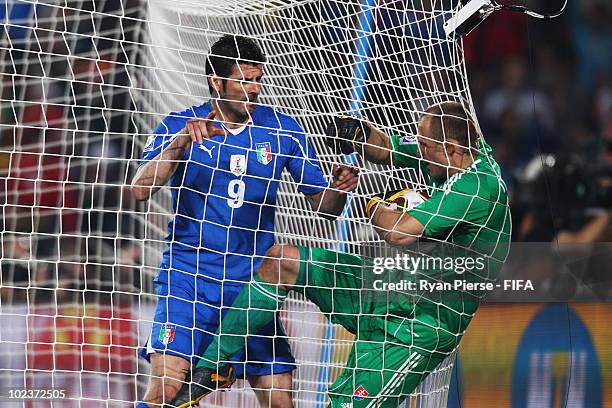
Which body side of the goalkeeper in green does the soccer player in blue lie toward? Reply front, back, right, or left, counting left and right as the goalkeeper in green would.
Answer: front

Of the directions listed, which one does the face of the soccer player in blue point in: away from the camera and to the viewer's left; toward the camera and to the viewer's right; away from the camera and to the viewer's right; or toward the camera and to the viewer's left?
toward the camera and to the viewer's right

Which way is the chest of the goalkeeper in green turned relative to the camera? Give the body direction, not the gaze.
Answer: to the viewer's left
